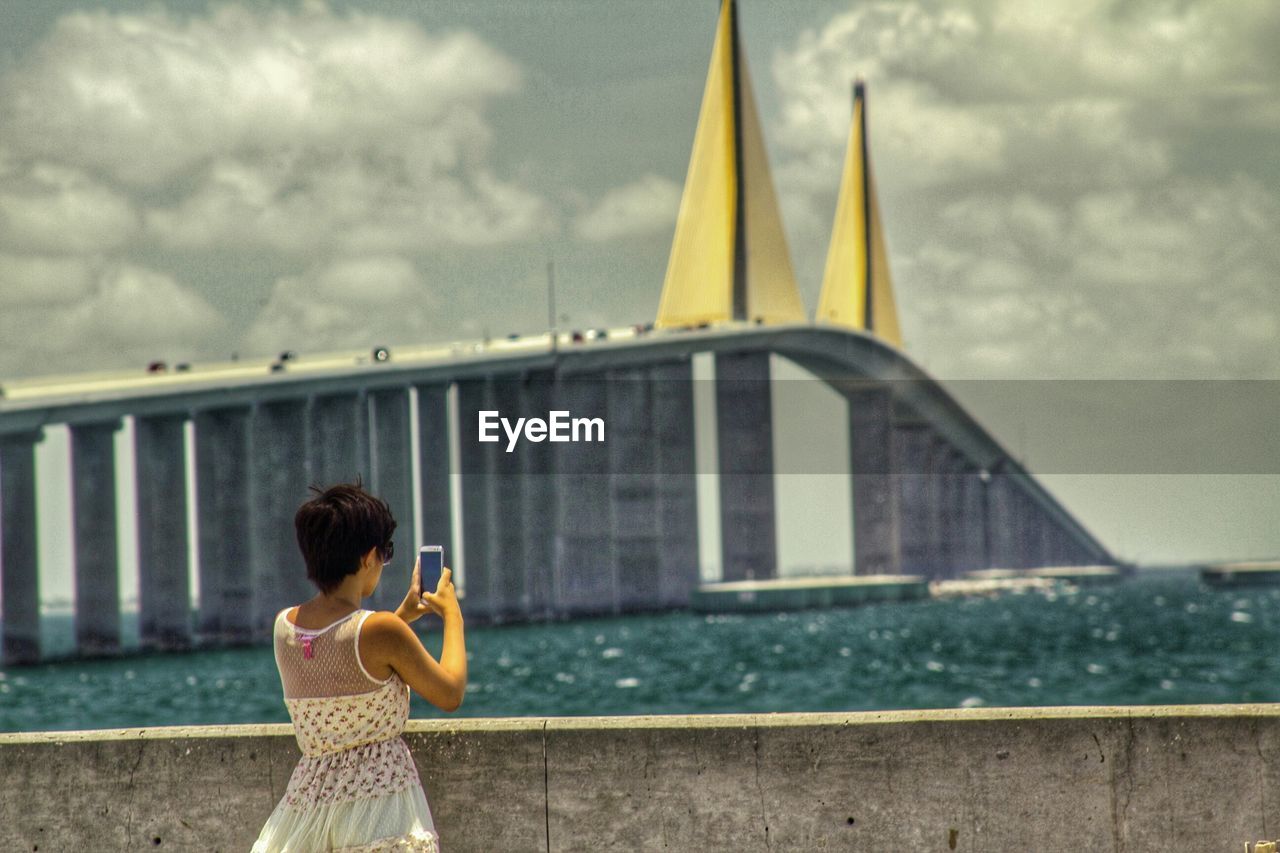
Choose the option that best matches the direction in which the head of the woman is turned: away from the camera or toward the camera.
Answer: away from the camera

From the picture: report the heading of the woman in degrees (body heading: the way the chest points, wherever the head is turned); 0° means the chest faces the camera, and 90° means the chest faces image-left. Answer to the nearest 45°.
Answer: approximately 225°

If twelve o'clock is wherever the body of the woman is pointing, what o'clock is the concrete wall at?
The concrete wall is roughly at 12 o'clock from the woman.
